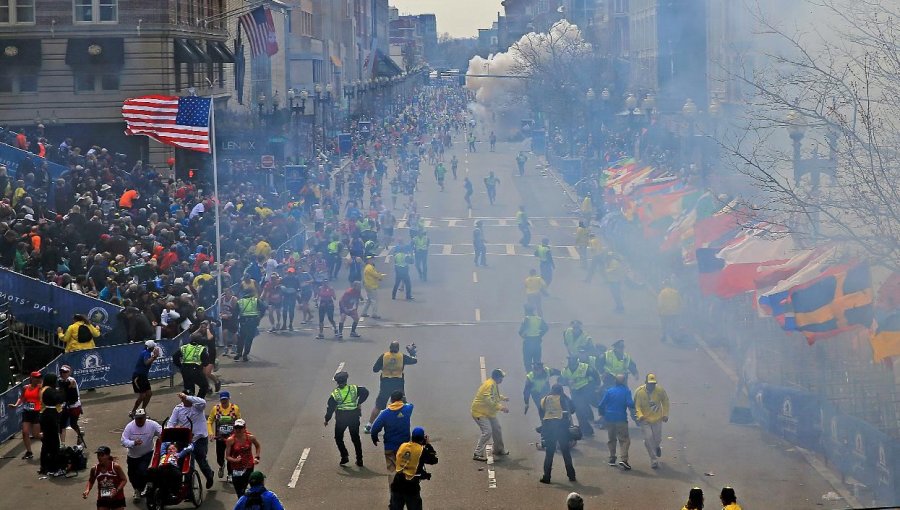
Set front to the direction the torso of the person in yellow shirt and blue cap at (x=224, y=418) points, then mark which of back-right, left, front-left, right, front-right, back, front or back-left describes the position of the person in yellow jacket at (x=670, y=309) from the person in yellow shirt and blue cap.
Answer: back-left

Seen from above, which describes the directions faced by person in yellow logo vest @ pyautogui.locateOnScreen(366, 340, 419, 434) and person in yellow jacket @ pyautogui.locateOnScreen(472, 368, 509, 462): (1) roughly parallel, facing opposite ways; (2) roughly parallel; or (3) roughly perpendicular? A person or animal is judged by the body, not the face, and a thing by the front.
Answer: roughly perpendicular

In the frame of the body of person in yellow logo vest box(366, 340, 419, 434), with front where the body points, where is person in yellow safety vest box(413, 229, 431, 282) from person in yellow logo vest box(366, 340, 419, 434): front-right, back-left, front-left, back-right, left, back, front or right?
front

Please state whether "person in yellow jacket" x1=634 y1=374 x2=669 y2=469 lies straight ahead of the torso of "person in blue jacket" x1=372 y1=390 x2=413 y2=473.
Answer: no

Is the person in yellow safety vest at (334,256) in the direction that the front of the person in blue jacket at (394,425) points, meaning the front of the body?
yes

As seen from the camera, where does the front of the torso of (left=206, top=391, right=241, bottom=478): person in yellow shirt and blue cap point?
toward the camera

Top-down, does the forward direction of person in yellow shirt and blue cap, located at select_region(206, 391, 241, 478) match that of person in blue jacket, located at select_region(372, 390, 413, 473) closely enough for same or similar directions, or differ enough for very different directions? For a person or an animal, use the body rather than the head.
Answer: very different directions

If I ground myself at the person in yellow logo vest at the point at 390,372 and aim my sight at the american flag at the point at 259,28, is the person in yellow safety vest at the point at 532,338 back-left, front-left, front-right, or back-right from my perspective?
front-right

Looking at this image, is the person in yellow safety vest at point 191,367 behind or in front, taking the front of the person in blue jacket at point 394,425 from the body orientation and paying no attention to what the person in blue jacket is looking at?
in front

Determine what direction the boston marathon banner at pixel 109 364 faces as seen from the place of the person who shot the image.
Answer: facing the viewer and to the right of the viewer

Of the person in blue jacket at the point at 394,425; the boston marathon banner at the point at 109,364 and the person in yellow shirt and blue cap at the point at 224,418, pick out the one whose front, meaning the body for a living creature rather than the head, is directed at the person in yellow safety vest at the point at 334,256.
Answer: the person in blue jacket

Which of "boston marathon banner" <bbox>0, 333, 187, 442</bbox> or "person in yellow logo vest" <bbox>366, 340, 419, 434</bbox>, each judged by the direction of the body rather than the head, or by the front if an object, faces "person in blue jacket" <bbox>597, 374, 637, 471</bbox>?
the boston marathon banner

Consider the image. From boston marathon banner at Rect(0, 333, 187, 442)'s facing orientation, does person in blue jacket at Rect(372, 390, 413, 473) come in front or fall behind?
in front

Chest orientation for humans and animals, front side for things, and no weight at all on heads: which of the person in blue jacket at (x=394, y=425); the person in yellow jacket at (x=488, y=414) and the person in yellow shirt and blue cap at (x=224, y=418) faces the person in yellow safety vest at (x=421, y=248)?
the person in blue jacket
